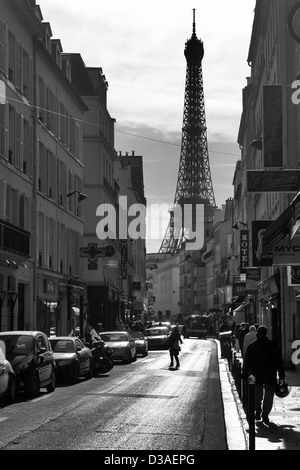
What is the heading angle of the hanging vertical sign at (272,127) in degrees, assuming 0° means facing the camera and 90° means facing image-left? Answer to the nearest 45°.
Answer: approximately 0°

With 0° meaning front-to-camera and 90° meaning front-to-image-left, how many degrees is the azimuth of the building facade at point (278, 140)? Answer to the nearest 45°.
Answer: approximately 90°

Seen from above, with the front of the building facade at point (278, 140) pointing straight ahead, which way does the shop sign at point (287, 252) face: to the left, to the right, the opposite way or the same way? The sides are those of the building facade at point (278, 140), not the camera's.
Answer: to the left
